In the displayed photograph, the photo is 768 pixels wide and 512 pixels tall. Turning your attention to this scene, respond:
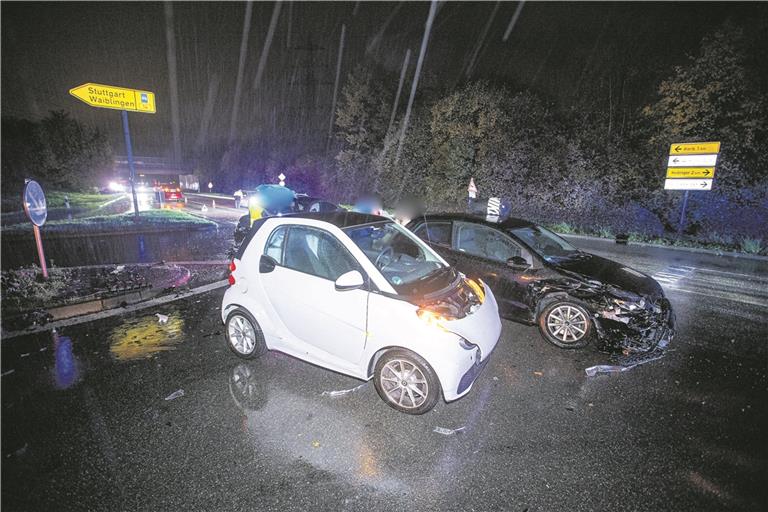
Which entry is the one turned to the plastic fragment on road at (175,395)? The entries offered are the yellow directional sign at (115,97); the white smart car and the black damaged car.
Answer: the yellow directional sign

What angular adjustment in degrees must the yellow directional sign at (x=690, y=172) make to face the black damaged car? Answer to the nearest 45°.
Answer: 0° — it already faces it

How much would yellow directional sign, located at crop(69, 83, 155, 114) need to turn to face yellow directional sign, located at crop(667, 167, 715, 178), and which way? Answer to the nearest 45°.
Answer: approximately 45° to its left

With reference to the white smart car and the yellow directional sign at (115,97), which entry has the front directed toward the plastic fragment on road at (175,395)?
the yellow directional sign

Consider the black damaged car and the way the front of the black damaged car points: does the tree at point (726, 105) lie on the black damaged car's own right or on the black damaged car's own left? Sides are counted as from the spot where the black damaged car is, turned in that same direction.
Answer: on the black damaged car's own left

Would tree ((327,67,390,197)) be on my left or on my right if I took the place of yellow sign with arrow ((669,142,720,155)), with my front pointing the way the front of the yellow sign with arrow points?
on my right

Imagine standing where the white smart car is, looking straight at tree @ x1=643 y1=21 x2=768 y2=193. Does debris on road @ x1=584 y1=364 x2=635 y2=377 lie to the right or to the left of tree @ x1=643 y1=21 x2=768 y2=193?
right

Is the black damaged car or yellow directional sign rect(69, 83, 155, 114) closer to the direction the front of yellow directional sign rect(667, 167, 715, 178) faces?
the black damaged car

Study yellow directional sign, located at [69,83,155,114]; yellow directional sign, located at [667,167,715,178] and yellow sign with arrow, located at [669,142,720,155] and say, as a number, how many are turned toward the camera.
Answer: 3

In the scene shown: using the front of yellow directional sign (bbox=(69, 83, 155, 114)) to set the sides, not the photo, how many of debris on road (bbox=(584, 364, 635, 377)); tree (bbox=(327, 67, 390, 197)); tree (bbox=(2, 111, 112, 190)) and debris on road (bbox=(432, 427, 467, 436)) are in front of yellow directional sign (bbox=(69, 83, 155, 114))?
2

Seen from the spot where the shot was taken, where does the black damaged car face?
facing the viewer and to the right of the viewer

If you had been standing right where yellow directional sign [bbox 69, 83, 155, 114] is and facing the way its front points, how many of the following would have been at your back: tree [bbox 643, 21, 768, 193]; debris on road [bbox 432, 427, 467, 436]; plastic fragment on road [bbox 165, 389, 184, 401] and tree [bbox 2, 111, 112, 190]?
1

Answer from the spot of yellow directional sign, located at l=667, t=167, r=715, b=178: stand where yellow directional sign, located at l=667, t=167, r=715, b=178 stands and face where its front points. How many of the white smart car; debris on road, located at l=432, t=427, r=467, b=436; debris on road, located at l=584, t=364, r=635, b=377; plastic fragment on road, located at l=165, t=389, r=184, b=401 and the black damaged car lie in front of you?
5

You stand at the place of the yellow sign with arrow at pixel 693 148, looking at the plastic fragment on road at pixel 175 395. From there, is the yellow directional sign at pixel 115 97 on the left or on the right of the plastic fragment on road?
right

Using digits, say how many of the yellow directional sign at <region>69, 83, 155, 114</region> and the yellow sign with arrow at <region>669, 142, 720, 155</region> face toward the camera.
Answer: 2

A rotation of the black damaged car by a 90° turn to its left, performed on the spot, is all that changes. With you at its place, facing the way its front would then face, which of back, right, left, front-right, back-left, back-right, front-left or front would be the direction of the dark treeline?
front-left
